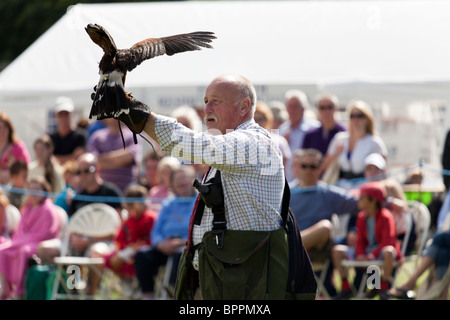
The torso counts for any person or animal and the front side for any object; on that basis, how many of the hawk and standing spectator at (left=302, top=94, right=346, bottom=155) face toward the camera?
1

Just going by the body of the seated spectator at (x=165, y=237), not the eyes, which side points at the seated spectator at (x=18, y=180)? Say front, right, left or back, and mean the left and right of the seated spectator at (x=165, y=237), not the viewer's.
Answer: right

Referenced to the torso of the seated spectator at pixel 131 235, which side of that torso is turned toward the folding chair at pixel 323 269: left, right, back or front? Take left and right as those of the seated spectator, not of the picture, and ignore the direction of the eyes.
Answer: left

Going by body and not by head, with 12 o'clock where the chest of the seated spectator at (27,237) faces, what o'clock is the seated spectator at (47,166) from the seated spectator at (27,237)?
the seated spectator at (47,166) is roughly at 5 o'clock from the seated spectator at (27,237).

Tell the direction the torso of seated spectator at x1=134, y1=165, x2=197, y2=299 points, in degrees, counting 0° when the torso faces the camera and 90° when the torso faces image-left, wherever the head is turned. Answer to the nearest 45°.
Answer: approximately 45°

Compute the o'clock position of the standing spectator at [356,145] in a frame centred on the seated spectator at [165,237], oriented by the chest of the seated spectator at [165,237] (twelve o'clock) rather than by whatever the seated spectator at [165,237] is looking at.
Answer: the standing spectator at [356,145] is roughly at 7 o'clock from the seated spectator at [165,237].

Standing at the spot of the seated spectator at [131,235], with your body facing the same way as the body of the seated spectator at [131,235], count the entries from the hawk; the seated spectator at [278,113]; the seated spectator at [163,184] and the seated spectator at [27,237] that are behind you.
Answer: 2

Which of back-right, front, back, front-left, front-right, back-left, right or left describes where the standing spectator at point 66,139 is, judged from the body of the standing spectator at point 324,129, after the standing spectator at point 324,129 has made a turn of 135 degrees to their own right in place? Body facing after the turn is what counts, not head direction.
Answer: front-left

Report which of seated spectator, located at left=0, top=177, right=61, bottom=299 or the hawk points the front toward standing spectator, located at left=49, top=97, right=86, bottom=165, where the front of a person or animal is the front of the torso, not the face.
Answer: the hawk
